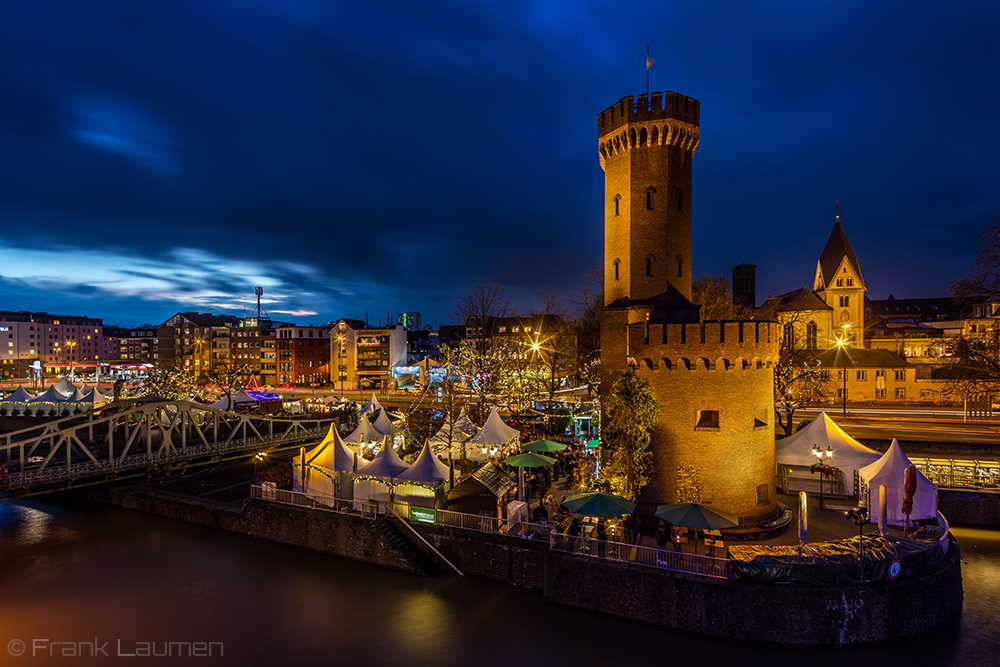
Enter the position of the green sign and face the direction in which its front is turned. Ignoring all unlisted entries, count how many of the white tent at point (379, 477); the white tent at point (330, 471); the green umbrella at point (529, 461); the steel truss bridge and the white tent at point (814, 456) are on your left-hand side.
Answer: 2

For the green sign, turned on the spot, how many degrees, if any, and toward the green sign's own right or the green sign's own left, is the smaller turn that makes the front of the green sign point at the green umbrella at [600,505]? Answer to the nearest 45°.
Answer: approximately 45° to the green sign's own left

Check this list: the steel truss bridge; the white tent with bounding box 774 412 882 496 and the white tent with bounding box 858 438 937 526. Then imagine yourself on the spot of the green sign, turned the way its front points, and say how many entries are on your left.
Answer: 2

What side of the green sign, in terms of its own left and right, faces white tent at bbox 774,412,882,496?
left

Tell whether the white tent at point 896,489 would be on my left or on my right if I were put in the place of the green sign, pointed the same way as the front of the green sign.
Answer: on my left

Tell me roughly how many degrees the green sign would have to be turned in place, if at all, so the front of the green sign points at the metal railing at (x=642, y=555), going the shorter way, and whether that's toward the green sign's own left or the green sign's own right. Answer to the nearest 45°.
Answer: approximately 45° to the green sign's own left

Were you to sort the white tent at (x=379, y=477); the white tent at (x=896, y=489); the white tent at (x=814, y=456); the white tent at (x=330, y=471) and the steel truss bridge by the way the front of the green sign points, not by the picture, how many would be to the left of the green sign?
2

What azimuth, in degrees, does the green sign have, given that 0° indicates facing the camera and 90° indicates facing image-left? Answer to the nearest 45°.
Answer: approximately 0°

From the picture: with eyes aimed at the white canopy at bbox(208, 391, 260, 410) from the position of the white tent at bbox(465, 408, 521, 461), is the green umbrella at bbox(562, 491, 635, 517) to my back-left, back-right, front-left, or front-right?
back-left

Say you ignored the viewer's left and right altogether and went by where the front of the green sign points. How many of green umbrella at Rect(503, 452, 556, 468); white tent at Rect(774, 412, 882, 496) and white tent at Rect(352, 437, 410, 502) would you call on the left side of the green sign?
2
